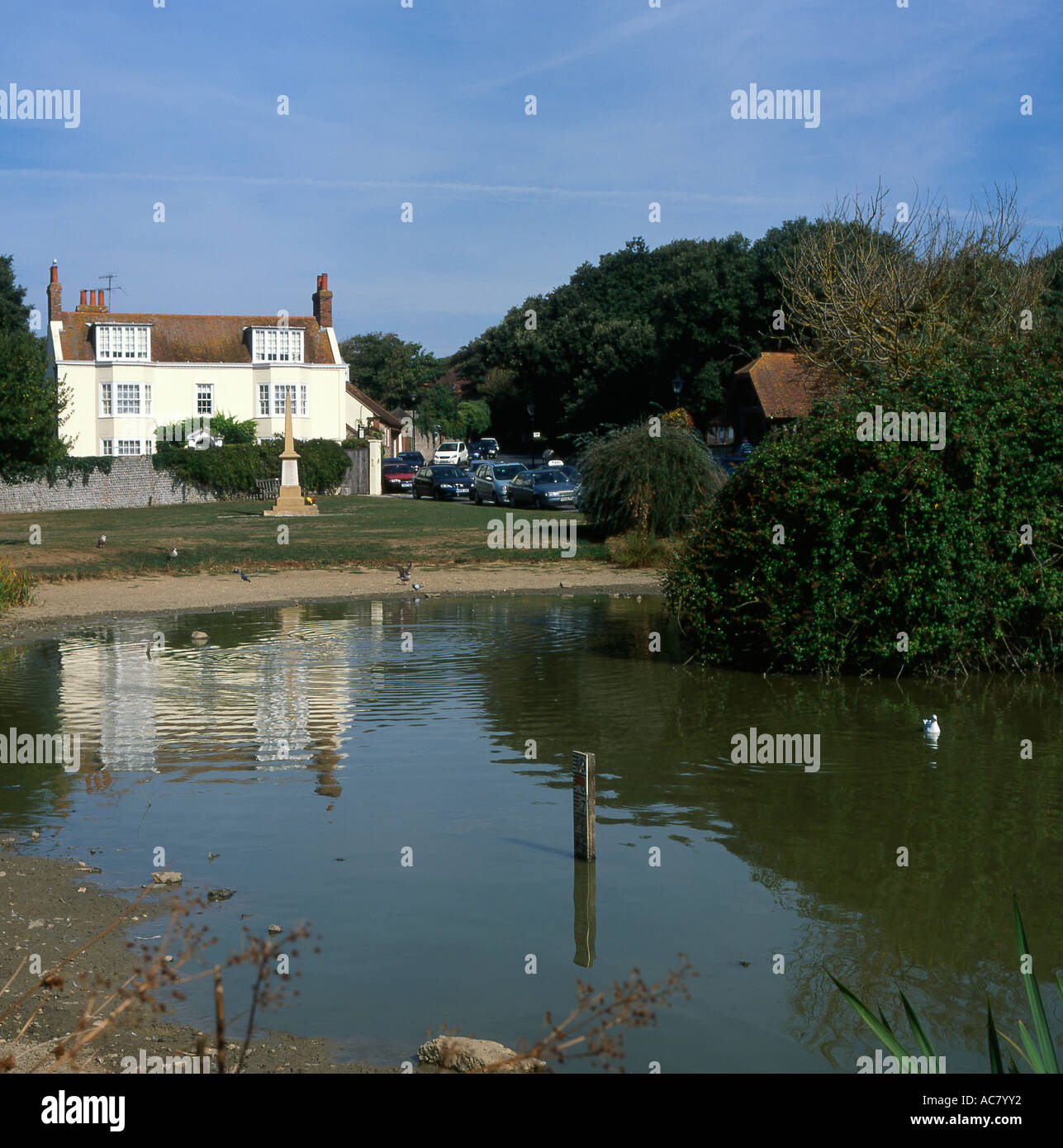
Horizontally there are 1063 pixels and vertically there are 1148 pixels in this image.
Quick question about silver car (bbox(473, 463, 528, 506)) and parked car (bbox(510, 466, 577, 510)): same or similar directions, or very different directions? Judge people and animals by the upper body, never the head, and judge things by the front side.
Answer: same or similar directions

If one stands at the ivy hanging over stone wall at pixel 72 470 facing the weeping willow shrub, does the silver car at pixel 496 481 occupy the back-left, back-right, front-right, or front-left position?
front-left

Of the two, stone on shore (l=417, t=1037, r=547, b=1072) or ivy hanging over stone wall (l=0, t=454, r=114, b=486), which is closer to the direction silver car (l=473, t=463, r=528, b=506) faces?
the stone on shore

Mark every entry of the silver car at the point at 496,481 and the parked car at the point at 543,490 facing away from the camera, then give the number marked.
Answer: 0

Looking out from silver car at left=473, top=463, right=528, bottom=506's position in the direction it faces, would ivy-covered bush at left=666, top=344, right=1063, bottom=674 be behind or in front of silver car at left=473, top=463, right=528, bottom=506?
in front

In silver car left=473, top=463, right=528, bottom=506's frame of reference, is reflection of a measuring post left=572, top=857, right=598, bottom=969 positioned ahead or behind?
ahead

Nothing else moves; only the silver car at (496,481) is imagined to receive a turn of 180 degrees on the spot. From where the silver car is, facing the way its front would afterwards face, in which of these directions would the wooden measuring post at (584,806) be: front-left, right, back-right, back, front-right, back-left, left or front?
back-left

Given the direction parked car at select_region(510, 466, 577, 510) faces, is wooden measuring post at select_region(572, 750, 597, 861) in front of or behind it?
in front
